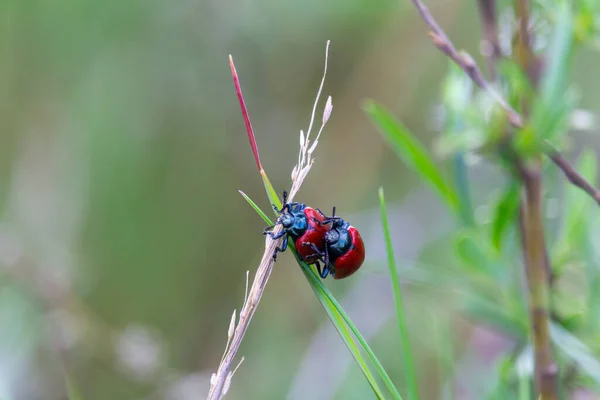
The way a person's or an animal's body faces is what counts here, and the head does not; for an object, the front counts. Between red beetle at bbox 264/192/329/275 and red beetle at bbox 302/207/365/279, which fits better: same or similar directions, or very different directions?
same or similar directions

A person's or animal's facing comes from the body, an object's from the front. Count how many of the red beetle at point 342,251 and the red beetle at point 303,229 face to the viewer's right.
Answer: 0

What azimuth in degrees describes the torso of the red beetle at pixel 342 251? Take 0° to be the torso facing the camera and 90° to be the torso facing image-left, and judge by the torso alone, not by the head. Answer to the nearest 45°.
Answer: approximately 45°
